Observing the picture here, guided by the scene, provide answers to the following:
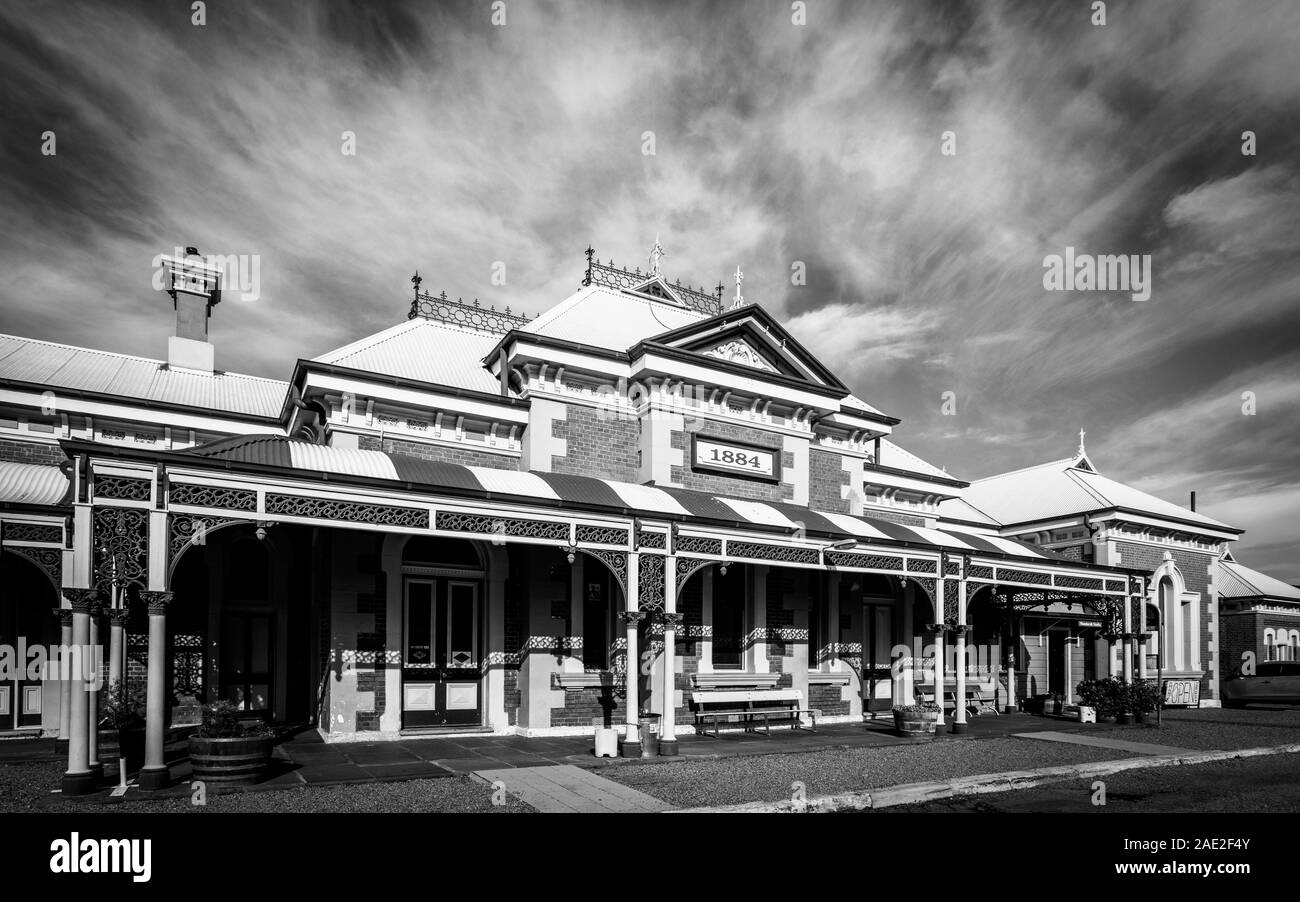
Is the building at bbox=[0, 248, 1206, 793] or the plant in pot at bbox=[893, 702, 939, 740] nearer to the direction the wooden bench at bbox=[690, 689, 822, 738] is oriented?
the plant in pot

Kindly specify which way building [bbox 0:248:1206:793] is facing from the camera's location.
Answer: facing the viewer and to the right of the viewer

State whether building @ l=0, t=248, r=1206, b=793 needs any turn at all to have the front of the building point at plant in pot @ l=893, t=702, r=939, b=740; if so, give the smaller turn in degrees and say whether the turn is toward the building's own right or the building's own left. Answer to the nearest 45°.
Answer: approximately 45° to the building's own left

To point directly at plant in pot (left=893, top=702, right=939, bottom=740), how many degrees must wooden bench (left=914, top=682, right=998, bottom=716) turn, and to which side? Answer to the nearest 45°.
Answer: approximately 45° to its right

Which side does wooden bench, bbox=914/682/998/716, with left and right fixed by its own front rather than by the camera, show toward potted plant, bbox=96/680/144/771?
right

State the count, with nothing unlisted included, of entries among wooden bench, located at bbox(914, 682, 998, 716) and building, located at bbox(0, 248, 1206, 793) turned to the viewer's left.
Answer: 0

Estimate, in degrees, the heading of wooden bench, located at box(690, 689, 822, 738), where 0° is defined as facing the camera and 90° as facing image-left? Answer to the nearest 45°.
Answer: approximately 315°
